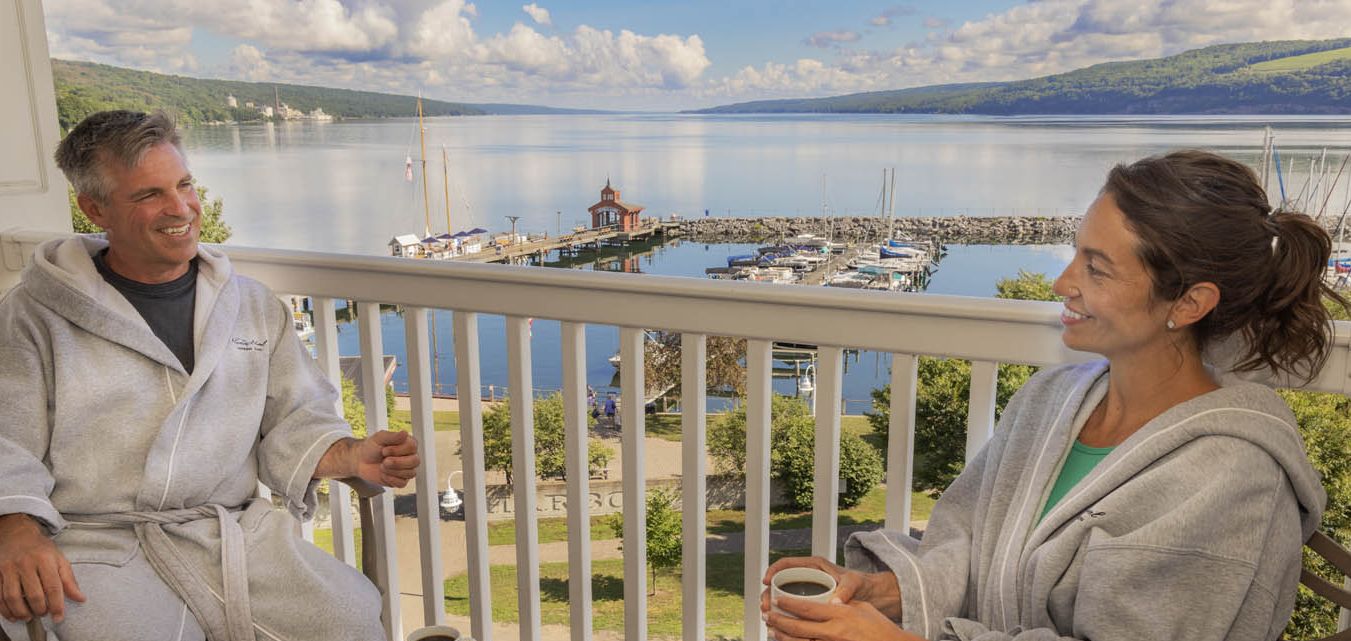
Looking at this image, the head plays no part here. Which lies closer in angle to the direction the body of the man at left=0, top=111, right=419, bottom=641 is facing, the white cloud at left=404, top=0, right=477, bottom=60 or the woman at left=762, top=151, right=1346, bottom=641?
the woman

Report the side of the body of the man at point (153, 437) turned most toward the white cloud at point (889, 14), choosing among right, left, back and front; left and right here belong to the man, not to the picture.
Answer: left

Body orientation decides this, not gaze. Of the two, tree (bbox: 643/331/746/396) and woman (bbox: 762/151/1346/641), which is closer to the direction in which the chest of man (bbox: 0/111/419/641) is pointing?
the woman

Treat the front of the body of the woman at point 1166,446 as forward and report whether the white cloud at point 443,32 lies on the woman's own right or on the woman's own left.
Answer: on the woman's own right

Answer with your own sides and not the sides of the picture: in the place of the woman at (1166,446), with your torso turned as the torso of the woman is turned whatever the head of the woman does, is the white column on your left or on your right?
on your right

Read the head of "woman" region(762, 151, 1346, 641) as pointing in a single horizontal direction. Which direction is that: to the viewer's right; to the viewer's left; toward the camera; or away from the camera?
to the viewer's left

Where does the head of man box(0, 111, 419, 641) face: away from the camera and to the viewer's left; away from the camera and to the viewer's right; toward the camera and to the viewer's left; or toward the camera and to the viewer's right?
toward the camera and to the viewer's right

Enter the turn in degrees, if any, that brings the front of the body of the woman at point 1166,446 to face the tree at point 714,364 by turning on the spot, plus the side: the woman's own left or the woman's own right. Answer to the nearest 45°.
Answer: approximately 90° to the woman's own right

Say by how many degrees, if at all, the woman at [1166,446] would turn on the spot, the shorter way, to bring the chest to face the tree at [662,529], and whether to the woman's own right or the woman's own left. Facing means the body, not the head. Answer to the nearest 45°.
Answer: approximately 90° to the woman's own right

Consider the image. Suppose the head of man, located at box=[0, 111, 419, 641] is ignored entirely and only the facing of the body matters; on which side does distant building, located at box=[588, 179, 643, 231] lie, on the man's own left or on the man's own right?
on the man's own left

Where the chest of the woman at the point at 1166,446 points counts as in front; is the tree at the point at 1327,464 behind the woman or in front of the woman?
behind

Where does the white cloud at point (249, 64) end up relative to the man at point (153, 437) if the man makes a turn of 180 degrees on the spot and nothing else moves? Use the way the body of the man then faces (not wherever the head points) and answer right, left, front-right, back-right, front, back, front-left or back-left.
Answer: front-right

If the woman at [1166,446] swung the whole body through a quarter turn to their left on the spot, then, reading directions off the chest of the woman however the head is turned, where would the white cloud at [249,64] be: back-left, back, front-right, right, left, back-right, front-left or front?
back

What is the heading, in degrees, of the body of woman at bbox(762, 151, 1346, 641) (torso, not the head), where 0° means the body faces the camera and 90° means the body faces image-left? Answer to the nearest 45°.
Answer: approximately 45°

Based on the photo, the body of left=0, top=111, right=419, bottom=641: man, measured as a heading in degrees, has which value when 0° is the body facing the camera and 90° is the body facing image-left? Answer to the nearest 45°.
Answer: approximately 315°
